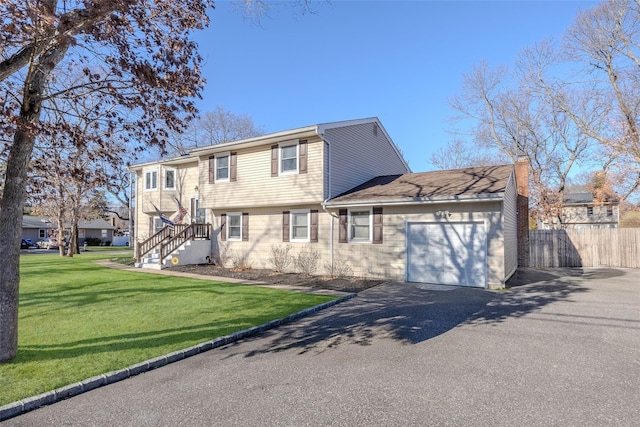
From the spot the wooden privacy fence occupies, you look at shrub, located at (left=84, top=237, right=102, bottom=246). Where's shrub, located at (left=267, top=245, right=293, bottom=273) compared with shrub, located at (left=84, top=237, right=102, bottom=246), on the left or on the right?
left

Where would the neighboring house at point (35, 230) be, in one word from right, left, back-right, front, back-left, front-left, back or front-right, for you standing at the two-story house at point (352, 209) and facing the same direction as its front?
right

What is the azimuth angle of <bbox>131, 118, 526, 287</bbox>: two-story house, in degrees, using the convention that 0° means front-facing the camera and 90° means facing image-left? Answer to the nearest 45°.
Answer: approximately 45°

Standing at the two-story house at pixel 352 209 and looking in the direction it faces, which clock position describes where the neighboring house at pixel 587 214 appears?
The neighboring house is roughly at 6 o'clock from the two-story house.

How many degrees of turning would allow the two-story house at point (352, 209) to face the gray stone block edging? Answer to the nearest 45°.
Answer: approximately 45° to its left

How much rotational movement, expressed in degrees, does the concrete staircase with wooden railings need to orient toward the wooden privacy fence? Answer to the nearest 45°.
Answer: approximately 135° to its left

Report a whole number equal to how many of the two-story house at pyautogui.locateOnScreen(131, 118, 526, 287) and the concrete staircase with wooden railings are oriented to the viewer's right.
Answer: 0

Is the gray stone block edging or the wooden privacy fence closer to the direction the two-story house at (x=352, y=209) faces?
the gray stone block edging
